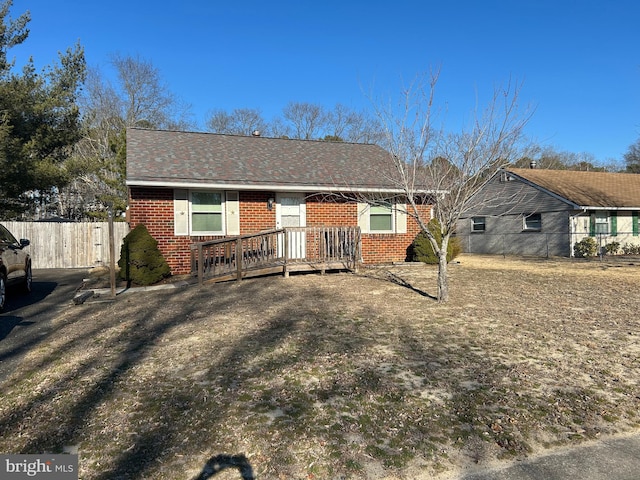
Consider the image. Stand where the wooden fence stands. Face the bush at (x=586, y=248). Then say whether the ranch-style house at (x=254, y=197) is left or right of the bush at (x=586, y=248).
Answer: right

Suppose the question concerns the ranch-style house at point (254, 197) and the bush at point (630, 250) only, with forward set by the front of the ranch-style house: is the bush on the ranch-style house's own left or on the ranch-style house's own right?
on the ranch-style house's own left

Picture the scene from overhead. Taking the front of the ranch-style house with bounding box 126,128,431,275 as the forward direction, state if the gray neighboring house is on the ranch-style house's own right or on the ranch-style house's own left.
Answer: on the ranch-style house's own left

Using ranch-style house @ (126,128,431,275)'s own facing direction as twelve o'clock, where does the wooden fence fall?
The wooden fence is roughly at 4 o'clock from the ranch-style house.

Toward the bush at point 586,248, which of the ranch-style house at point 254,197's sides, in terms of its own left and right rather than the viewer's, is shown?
left

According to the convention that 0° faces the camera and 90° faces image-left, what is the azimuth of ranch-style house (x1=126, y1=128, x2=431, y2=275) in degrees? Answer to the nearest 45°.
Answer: approximately 0°
